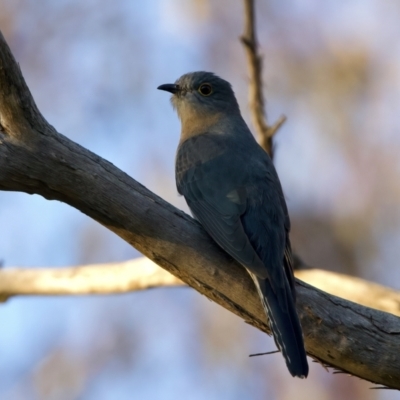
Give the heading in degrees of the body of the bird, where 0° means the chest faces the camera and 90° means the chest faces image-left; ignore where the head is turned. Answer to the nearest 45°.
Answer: approximately 135°

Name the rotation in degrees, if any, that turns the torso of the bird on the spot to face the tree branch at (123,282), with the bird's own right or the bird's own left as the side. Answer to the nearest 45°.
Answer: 0° — it already faces it
